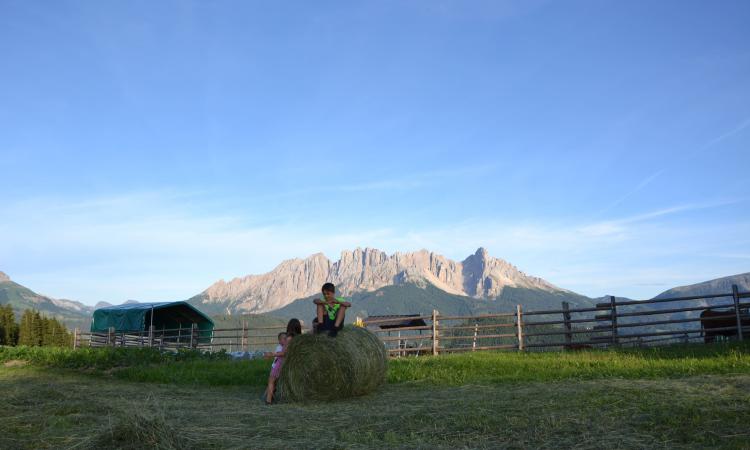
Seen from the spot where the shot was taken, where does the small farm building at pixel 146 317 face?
facing the viewer and to the right of the viewer

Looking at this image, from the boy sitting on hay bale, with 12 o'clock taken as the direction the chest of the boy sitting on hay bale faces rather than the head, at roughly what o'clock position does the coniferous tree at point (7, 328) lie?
The coniferous tree is roughly at 5 o'clock from the boy sitting on hay bale.

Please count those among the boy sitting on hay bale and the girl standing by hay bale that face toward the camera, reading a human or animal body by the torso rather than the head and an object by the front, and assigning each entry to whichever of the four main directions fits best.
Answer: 1

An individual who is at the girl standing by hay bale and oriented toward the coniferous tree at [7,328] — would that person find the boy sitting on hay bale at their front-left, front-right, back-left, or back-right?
back-right

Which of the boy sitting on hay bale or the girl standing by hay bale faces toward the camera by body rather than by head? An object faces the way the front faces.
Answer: the boy sitting on hay bale

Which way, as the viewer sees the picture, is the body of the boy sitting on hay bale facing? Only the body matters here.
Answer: toward the camera

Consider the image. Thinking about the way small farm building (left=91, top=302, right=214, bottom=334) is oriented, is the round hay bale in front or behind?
in front
